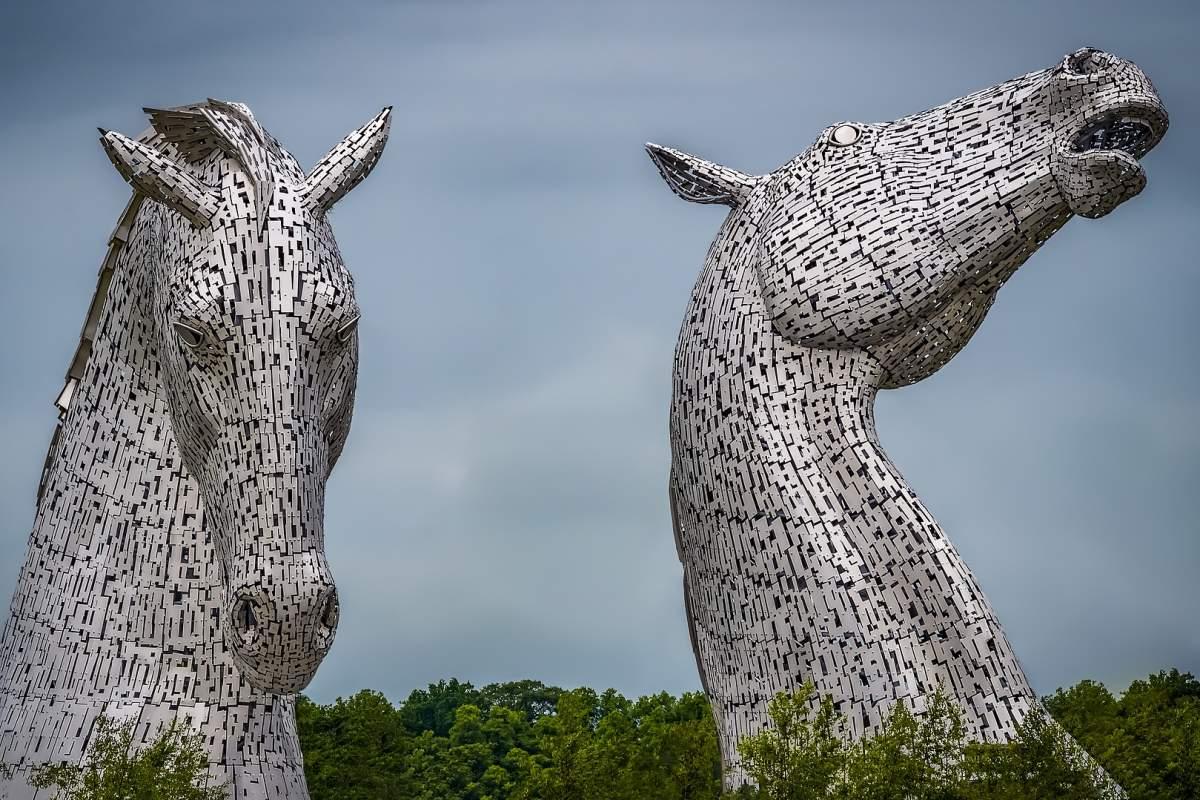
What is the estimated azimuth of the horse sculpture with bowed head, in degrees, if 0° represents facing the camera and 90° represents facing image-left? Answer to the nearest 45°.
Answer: approximately 315°

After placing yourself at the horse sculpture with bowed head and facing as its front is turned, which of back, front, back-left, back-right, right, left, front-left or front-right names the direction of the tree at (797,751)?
front-left

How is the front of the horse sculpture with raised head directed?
to the viewer's right

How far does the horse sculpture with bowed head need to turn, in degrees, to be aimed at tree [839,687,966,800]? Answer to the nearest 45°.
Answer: approximately 45° to its left

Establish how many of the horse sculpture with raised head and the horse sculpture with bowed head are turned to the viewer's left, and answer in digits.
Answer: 0

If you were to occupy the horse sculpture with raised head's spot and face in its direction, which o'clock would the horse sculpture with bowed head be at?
The horse sculpture with bowed head is roughly at 5 o'clock from the horse sculpture with raised head.
